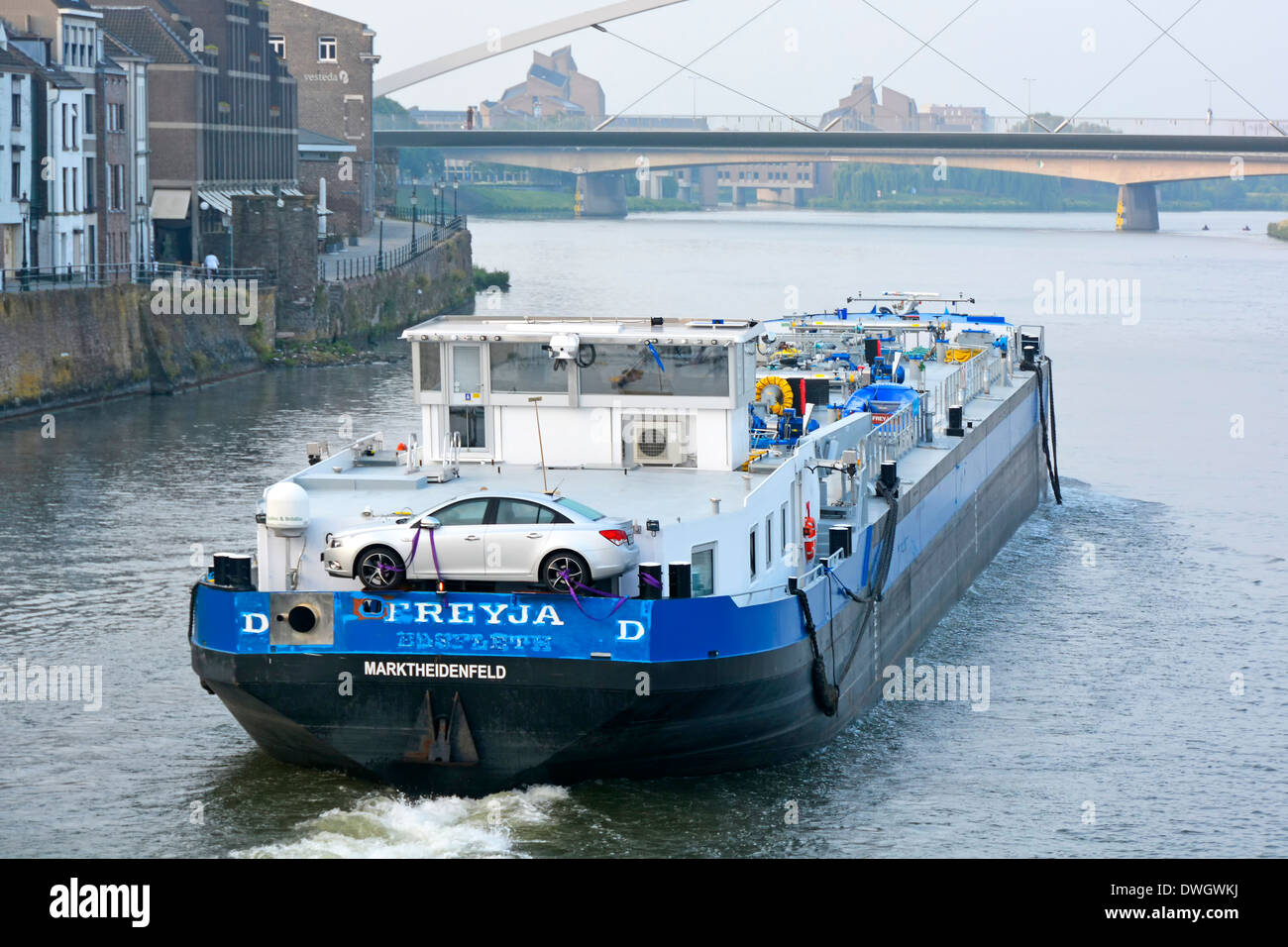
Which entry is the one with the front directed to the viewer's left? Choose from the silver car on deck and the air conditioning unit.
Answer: the silver car on deck

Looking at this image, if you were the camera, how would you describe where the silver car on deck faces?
facing to the left of the viewer

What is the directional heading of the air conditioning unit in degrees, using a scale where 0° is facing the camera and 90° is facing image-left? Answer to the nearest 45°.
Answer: approximately 0°

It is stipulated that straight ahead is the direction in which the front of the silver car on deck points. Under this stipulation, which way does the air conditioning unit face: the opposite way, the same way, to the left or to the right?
to the left

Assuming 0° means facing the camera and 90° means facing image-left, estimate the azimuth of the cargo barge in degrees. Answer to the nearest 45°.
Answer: approximately 225°

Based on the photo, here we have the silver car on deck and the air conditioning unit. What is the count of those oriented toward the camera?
1
